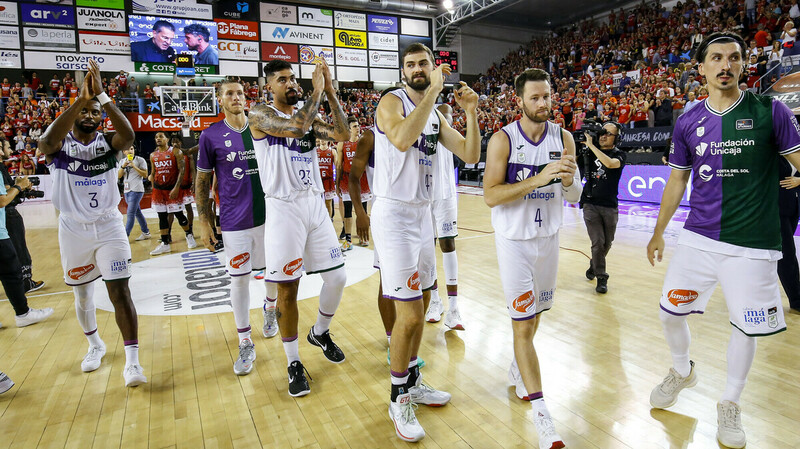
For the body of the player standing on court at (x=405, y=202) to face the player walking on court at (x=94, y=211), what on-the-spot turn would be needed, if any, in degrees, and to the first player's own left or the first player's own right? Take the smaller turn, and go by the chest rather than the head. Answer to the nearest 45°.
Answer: approximately 135° to the first player's own right

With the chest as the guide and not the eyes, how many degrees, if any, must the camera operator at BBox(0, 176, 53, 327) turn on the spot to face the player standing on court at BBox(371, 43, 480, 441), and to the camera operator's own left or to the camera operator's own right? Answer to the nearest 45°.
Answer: approximately 45° to the camera operator's own right

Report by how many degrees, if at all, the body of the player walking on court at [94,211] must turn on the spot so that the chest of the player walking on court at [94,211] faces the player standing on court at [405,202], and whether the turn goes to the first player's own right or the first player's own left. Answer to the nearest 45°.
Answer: approximately 45° to the first player's own left

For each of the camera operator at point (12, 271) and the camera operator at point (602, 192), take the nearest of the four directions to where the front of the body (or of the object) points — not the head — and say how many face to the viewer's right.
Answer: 1

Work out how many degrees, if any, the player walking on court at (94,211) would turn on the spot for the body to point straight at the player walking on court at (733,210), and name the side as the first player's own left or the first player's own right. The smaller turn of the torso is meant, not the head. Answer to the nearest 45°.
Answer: approximately 45° to the first player's own left

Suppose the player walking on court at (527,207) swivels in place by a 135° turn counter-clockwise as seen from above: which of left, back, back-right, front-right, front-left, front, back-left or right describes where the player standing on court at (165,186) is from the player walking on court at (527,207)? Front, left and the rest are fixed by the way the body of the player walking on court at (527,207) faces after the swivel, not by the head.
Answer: front-left

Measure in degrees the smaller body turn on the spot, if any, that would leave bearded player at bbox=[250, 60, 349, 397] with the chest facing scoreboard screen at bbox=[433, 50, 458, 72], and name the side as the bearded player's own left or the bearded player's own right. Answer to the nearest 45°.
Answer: approximately 135° to the bearded player's own left

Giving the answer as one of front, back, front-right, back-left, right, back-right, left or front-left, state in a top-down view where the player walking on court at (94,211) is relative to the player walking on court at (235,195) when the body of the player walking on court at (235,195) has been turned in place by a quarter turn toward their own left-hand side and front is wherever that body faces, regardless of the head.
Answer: back-left

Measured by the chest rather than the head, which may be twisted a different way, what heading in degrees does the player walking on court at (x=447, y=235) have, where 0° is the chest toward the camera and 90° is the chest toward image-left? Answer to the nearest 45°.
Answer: approximately 0°

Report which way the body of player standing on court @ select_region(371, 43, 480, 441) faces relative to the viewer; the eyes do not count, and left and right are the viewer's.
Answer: facing the viewer and to the right of the viewer

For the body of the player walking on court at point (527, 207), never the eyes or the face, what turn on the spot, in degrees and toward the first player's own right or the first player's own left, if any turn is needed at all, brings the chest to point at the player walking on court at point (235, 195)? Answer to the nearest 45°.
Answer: approximately 135° to the first player's own right

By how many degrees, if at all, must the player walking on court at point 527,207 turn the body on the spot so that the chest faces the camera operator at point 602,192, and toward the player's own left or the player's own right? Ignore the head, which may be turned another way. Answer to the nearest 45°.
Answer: approximately 135° to the player's own left

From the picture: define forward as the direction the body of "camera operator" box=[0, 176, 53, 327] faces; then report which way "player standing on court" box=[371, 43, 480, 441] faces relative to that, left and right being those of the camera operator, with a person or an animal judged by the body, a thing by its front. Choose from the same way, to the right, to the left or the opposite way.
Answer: to the right
